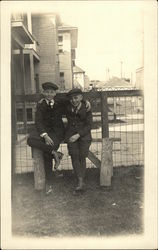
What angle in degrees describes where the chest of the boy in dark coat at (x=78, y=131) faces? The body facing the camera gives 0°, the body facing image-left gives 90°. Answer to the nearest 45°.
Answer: approximately 0°

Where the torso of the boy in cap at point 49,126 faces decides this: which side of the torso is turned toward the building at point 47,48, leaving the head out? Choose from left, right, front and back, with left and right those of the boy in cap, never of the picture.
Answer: back

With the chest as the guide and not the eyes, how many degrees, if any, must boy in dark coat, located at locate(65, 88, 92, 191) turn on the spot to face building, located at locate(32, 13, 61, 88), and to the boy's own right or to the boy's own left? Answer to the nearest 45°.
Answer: approximately 180°

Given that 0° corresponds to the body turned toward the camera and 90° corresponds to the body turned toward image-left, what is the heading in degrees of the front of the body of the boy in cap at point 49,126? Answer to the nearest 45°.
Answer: approximately 0°
